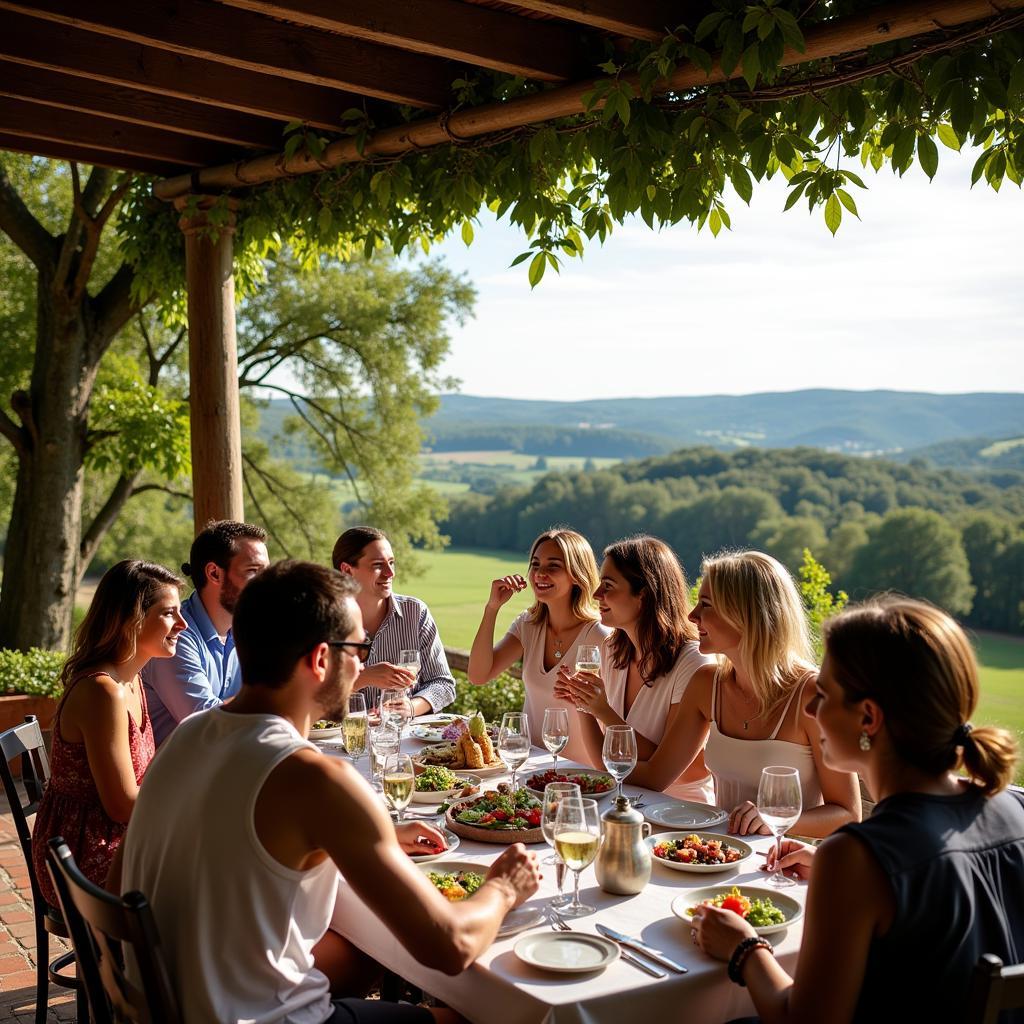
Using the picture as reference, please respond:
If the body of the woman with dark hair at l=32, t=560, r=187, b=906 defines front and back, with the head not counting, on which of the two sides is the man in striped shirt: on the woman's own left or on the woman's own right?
on the woman's own left

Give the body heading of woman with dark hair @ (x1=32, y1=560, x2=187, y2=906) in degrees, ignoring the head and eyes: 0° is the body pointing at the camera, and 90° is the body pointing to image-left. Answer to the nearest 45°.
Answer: approximately 270°

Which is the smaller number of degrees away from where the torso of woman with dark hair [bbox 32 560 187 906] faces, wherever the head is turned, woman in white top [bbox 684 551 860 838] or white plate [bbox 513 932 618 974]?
the woman in white top

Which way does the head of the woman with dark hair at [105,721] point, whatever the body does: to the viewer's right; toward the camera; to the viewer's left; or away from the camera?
to the viewer's right

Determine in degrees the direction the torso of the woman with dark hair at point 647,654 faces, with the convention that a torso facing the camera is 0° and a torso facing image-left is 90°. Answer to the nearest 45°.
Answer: approximately 45°

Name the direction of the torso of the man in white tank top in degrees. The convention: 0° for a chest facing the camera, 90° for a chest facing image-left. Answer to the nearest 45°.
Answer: approximately 225°

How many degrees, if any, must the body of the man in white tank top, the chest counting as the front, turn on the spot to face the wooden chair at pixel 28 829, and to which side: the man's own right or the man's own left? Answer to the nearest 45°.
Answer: approximately 90° to the man's own left

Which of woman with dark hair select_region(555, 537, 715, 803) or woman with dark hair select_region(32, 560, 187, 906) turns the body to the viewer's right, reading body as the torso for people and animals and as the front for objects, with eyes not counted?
woman with dark hair select_region(32, 560, 187, 906)

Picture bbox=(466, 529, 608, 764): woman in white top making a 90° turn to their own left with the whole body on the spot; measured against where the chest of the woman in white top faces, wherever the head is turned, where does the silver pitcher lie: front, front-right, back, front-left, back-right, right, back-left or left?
front-right

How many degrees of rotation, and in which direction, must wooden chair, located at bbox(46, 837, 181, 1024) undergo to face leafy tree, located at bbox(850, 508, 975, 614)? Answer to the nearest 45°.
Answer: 0° — it already faces it

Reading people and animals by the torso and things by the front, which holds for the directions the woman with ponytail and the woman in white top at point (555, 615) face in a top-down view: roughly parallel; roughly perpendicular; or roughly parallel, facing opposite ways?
roughly perpendicular

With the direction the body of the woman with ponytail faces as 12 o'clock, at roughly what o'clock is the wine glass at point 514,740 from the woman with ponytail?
The wine glass is roughly at 12 o'clock from the woman with ponytail.

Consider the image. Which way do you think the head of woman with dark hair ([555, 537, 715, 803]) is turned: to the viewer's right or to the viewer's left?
to the viewer's left

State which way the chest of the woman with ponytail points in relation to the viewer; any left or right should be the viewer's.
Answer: facing away from the viewer and to the left of the viewer
